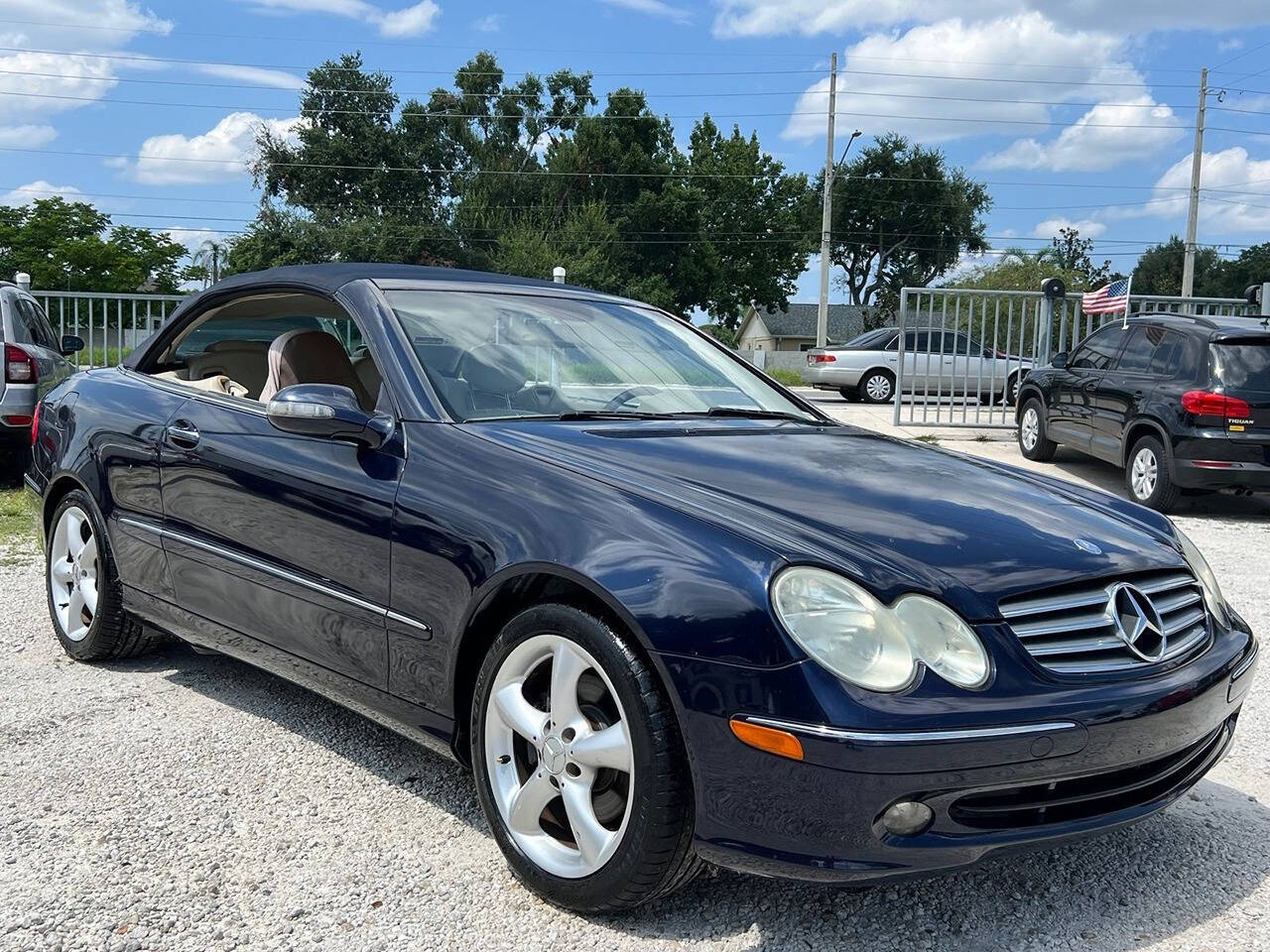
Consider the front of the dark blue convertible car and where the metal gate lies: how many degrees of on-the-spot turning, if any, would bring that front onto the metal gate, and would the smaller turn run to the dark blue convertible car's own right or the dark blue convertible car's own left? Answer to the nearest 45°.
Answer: approximately 135° to the dark blue convertible car's own left

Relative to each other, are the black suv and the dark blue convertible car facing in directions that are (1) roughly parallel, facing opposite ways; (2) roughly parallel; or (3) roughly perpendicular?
roughly parallel, facing opposite ways

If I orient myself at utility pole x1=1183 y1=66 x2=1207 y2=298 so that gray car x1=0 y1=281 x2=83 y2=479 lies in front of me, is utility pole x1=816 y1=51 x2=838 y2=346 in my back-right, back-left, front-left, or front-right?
front-right

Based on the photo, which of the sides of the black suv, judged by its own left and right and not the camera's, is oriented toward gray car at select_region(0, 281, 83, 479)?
left

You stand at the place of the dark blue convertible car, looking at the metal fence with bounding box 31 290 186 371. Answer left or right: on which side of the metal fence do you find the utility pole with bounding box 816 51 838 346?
right

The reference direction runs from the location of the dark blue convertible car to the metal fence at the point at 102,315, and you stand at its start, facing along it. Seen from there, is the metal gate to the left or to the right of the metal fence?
right

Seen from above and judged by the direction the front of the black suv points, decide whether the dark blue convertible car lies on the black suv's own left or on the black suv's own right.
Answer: on the black suv's own left

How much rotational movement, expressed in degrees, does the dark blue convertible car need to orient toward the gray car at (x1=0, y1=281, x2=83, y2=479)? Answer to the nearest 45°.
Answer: approximately 180°

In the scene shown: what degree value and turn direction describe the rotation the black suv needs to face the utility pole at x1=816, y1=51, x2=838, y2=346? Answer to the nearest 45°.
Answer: approximately 45° to its right

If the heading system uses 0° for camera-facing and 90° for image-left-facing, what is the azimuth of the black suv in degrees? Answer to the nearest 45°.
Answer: approximately 135°

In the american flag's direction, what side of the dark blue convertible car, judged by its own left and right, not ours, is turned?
left

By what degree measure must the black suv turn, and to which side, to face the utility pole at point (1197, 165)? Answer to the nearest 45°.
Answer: approximately 45° to its right

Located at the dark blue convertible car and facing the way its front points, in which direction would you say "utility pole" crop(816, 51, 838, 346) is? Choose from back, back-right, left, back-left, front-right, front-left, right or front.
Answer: back-left
